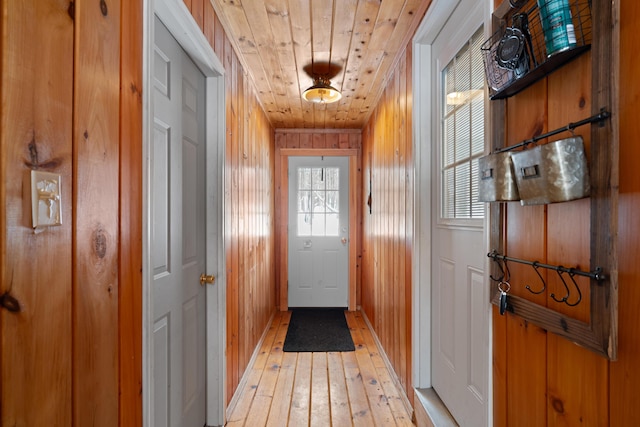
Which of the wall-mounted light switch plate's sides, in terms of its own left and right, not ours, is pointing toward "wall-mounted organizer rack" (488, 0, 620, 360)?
front

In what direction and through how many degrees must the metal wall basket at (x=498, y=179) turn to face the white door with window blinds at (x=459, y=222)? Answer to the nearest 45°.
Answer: approximately 135° to its right

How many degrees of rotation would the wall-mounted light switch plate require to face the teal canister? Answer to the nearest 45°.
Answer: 0° — it already faces it

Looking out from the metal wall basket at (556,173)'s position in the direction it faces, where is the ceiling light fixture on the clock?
The ceiling light fixture is roughly at 3 o'clock from the metal wall basket.

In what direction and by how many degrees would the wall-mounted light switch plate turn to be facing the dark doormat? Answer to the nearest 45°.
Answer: approximately 90° to its left

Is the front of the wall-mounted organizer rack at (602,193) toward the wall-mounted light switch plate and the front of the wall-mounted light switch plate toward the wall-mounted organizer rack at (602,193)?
yes

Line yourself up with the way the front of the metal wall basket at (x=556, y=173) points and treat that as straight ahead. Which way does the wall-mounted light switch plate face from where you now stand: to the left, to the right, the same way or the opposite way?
the opposite way

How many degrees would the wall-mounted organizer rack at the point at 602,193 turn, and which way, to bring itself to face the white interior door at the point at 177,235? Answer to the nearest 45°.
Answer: approximately 45° to its right

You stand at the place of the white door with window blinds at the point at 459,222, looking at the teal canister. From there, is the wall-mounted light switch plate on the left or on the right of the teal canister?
right

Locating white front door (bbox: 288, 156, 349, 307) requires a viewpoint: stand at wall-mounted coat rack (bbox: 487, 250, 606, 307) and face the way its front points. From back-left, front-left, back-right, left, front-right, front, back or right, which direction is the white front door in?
right

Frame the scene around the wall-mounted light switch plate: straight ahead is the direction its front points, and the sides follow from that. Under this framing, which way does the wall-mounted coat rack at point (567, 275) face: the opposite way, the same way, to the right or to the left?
the opposite way
